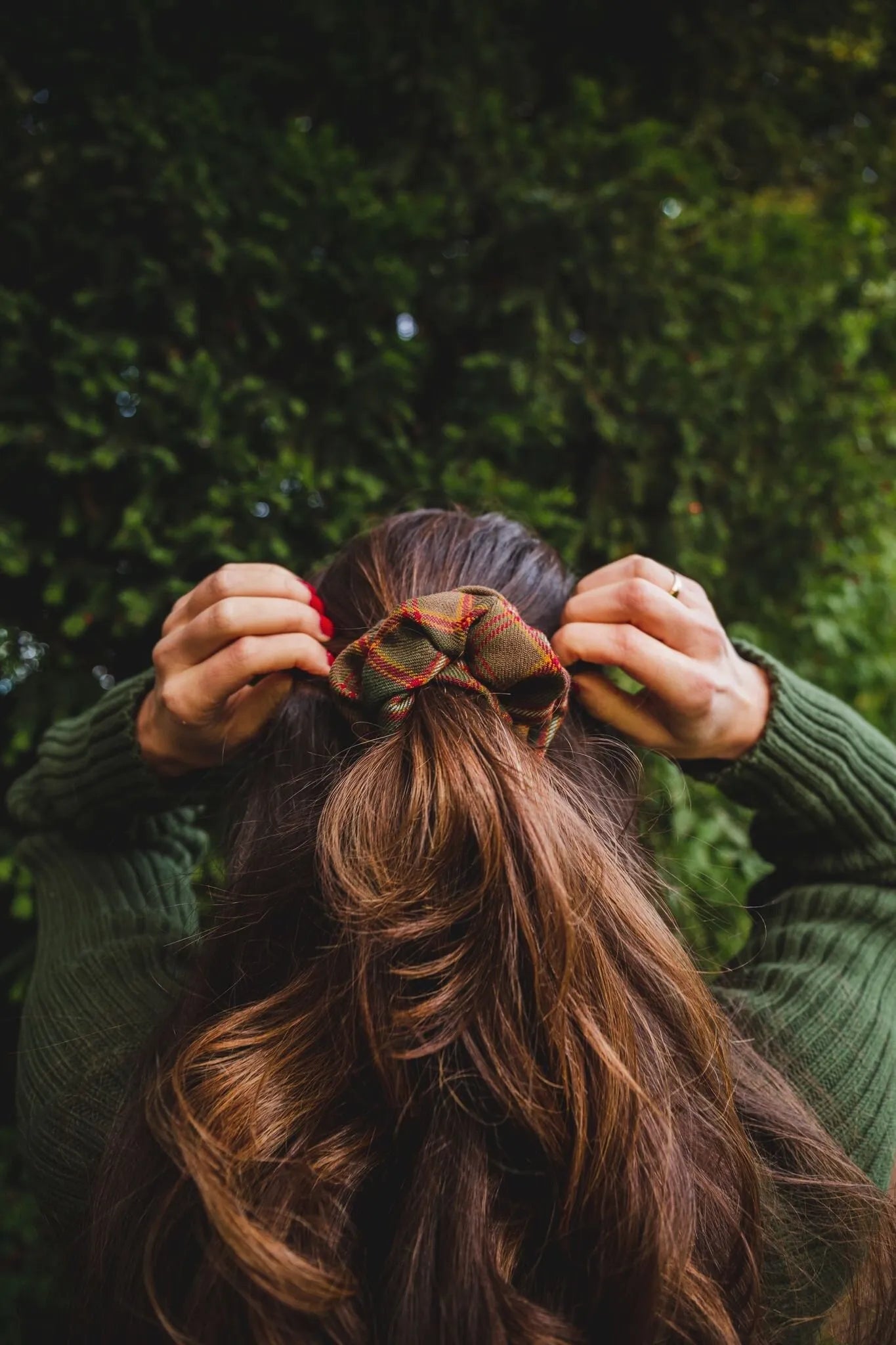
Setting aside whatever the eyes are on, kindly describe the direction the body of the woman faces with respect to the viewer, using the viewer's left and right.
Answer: facing away from the viewer

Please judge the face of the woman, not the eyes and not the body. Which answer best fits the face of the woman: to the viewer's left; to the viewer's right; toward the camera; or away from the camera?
away from the camera
